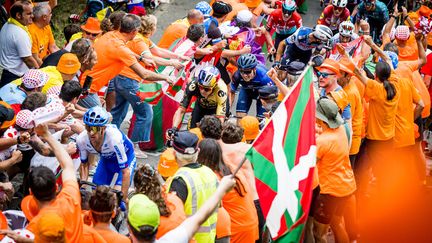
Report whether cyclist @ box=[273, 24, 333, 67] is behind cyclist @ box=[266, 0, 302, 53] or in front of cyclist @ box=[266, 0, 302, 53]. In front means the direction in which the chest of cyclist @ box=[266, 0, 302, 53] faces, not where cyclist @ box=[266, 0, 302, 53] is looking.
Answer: in front

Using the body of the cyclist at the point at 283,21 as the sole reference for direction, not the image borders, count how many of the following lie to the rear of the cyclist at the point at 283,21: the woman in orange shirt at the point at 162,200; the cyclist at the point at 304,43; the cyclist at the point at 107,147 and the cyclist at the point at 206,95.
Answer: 0

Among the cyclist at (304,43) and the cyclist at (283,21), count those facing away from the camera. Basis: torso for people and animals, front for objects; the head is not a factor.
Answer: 0

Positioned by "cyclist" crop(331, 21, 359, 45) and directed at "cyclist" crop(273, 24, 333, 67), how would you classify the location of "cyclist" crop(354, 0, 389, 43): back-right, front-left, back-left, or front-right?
back-right

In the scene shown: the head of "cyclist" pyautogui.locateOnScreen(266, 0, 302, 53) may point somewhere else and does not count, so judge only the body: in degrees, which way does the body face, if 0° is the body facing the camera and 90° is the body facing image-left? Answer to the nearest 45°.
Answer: approximately 0°

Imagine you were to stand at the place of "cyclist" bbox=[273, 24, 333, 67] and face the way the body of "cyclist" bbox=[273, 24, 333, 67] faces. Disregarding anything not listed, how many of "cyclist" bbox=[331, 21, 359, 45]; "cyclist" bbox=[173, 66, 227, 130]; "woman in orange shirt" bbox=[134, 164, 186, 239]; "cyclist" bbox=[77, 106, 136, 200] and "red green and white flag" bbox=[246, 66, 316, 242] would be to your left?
1

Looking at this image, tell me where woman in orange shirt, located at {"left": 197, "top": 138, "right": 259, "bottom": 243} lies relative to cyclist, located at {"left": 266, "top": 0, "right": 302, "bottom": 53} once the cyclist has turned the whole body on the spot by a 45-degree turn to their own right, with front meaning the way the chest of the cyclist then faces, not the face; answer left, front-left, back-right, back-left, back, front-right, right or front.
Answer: front-left

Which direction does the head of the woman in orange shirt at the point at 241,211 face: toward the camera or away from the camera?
away from the camera

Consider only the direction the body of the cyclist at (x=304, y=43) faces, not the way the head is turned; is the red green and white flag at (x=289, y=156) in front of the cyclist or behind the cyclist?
in front

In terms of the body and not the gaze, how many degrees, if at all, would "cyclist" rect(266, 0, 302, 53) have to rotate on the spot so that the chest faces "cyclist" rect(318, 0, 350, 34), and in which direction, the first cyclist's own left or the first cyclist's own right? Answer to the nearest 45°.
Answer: approximately 135° to the first cyclist's own left

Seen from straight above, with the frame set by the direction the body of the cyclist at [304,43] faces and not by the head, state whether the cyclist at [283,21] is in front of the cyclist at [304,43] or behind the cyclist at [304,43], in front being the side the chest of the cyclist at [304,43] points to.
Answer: behind

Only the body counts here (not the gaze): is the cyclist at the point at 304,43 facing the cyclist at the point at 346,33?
no

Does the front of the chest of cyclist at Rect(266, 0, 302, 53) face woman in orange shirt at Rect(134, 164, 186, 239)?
yes

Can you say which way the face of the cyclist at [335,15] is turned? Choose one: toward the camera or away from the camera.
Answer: toward the camera

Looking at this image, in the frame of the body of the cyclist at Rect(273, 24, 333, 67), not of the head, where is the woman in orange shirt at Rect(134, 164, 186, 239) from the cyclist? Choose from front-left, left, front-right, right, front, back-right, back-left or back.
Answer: front-right

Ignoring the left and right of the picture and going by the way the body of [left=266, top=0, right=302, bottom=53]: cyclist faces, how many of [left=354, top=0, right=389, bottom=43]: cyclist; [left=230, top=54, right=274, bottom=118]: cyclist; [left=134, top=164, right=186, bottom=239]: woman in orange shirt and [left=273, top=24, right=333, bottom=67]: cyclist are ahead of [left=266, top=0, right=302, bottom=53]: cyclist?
3
